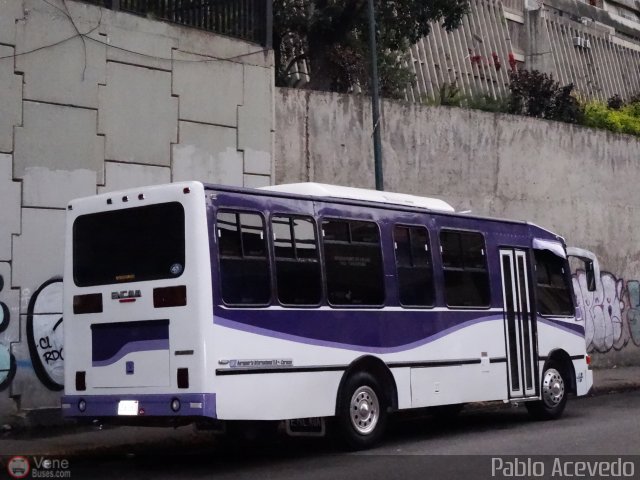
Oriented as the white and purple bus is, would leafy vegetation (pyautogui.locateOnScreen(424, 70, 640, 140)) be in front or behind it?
in front

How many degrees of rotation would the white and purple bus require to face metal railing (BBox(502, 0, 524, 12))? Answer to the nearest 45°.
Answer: approximately 45° to its left

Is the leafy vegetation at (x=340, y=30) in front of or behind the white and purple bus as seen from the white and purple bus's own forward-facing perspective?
in front

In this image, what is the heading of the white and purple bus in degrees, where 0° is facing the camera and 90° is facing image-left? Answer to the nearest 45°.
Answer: approximately 225°
